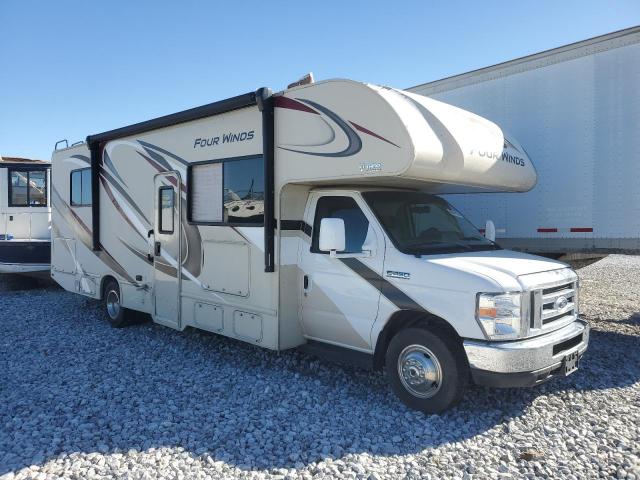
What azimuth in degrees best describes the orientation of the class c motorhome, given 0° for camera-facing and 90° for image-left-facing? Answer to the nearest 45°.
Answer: approximately 315°

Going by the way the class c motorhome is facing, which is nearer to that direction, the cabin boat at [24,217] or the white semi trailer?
the white semi trailer

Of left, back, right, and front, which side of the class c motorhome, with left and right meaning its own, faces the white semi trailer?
left

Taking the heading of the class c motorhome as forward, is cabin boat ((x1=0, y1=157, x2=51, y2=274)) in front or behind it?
behind
